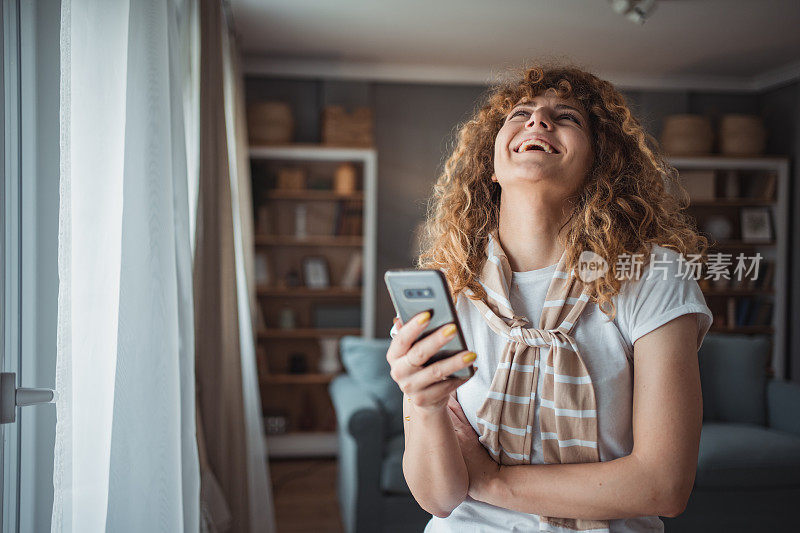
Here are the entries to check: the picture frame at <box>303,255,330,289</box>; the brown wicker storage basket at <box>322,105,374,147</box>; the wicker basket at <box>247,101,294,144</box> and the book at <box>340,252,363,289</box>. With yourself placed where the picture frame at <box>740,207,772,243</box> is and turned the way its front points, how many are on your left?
0

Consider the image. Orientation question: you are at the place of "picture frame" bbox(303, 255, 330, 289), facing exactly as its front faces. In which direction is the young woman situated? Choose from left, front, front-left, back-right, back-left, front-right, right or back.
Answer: front

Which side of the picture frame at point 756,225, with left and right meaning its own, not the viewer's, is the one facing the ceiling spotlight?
front

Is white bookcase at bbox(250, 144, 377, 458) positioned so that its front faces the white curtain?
yes

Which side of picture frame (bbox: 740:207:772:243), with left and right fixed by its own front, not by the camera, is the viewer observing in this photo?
front

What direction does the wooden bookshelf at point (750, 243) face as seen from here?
toward the camera

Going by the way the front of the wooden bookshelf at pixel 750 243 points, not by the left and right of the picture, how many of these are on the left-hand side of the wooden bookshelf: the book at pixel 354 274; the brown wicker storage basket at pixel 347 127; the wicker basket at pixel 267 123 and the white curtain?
0

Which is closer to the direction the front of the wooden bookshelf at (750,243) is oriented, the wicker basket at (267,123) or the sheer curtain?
the sheer curtain

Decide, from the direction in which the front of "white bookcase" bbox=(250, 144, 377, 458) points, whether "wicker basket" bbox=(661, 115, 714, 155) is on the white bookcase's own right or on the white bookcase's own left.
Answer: on the white bookcase's own left

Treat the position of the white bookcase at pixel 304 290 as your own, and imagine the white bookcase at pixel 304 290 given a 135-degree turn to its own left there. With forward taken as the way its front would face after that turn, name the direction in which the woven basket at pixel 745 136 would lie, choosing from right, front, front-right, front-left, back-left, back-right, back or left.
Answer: front-right

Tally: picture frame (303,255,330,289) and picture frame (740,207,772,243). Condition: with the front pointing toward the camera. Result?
2

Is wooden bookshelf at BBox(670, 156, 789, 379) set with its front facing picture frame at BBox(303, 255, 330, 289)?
no

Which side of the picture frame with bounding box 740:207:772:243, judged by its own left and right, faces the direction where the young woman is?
front

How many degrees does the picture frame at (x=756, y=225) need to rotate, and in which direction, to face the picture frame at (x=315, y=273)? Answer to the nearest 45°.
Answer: approximately 45° to its right

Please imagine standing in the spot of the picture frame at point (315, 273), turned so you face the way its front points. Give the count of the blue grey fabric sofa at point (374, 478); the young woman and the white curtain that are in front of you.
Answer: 3

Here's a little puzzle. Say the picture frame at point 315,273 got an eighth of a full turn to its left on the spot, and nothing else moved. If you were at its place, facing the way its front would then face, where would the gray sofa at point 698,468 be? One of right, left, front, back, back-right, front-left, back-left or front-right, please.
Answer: front

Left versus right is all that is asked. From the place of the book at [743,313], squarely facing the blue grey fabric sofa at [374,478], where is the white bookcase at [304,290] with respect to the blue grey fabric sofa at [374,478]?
right

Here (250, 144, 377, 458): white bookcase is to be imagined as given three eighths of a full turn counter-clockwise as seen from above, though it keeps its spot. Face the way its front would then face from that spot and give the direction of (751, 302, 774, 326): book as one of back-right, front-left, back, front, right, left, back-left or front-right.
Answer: front-right

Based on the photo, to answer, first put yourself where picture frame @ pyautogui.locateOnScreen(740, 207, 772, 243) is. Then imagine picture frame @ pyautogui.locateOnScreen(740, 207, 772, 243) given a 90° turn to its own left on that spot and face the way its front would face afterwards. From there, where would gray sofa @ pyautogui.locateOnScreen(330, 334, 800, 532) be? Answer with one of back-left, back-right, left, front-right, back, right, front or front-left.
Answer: right

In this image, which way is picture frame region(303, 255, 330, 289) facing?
toward the camera
